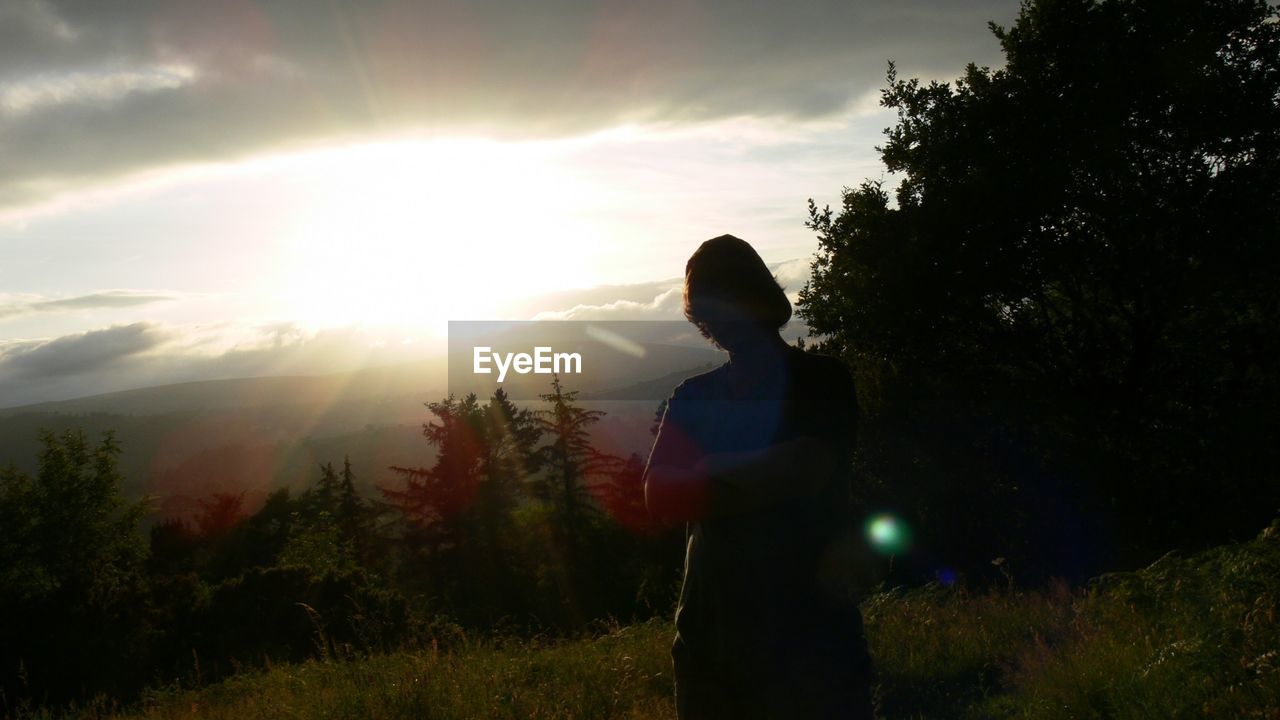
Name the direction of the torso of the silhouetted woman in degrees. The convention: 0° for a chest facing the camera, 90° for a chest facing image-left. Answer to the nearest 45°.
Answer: approximately 45°

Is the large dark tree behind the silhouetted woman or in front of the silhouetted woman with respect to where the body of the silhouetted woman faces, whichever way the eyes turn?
behind

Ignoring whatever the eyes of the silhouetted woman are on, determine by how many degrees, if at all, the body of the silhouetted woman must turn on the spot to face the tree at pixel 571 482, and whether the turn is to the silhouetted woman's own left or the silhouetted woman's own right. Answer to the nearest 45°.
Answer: approximately 135° to the silhouetted woman's own right

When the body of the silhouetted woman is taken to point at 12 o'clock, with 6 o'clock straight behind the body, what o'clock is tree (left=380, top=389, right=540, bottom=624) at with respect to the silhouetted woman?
The tree is roughly at 4 o'clock from the silhouetted woman.
